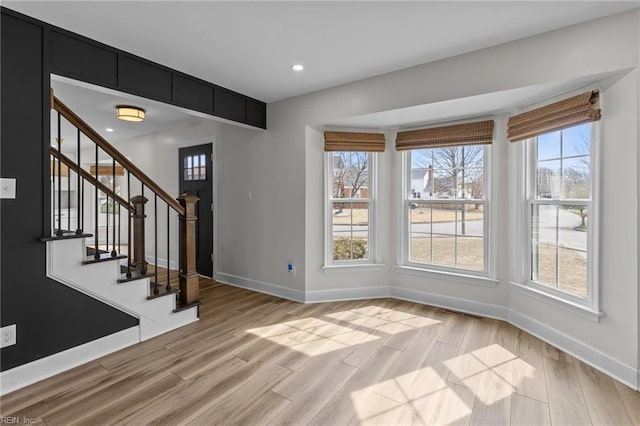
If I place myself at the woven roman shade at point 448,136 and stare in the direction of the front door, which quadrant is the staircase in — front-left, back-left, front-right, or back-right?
front-left

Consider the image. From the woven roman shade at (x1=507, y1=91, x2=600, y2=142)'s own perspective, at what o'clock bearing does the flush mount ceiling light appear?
The flush mount ceiling light is roughly at 1 o'clock from the woven roman shade.

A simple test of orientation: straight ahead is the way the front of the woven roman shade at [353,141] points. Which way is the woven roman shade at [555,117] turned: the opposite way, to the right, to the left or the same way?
to the right

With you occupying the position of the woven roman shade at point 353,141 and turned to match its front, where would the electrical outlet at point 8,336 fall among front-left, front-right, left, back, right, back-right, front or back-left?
front-right

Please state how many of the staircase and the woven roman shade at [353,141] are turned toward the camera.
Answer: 1

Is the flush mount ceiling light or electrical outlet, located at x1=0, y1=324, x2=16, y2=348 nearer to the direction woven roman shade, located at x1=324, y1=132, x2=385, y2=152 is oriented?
the electrical outlet

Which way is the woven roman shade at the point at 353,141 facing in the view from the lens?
facing the viewer

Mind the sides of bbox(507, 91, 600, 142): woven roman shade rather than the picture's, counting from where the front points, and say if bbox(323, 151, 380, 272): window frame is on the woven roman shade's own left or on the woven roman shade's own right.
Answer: on the woven roman shade's own right

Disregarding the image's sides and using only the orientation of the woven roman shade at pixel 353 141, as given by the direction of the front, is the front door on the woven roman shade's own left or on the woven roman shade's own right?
on the woven roman shade's own right

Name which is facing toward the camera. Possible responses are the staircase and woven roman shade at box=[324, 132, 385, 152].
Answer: the woven roman shade

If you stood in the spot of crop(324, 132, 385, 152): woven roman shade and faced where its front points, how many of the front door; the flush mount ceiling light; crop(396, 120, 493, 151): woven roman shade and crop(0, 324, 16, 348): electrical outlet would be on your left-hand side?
1

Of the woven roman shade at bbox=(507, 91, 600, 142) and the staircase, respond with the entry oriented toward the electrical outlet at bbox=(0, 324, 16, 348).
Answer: the woven roman shade

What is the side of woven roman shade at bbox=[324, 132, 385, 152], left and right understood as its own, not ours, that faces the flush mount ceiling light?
right

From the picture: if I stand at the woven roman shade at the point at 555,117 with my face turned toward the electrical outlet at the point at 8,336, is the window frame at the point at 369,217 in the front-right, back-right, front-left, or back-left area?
front-right

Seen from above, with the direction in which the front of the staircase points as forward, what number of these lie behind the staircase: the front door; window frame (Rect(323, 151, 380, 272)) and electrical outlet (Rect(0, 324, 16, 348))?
1
